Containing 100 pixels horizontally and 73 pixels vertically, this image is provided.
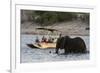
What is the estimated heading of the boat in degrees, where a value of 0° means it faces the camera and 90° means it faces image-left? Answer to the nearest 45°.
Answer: approximately 90°
